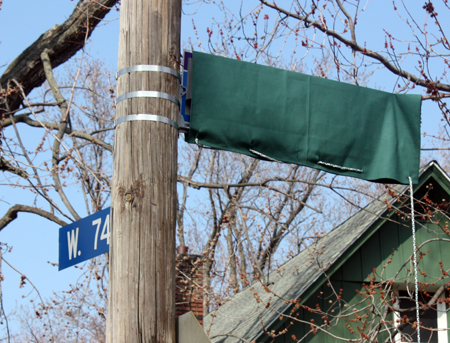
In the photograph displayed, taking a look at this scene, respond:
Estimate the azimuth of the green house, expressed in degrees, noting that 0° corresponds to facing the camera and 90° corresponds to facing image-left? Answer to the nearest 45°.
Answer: approximately 315°

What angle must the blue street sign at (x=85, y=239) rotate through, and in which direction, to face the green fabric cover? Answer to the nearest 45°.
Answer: approximately 135° to its left

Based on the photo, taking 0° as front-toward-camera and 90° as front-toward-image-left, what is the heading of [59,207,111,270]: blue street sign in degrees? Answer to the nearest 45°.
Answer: approximately 45°

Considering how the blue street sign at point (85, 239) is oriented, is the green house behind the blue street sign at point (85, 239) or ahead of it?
behind
